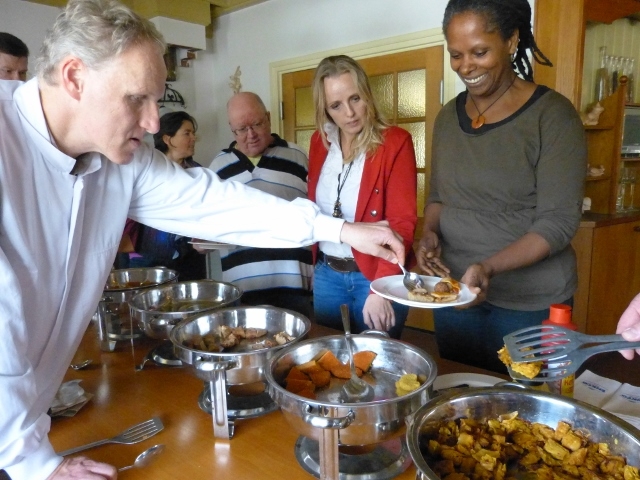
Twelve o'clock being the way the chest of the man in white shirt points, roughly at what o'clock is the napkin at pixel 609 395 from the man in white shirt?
The napkin is roughly at 11 o'clock from the man in white shirt.

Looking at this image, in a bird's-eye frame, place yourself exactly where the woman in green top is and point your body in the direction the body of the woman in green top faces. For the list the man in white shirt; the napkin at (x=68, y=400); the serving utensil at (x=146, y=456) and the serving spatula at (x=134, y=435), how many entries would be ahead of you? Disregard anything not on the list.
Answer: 4

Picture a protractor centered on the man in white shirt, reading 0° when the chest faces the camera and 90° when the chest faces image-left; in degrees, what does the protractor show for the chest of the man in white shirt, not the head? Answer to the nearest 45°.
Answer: approximately 315°

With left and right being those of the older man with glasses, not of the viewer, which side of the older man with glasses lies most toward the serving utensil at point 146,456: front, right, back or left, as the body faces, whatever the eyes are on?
front

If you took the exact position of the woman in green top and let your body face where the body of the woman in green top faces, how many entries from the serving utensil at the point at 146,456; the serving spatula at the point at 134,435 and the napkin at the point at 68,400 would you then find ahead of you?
3

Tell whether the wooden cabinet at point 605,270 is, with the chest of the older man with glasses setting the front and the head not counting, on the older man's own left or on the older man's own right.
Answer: on the older man's own left

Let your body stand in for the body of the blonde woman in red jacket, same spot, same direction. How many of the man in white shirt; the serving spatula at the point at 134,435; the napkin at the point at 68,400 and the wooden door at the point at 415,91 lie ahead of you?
3

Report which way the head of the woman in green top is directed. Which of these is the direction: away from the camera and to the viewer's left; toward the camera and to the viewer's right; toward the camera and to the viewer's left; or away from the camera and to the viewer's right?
toward the camera and to the viewer's left

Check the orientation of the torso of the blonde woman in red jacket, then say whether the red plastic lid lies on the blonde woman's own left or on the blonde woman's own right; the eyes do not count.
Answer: on the blonde woman's own left

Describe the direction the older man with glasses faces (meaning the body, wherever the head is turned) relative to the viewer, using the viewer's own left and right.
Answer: facing the viewer

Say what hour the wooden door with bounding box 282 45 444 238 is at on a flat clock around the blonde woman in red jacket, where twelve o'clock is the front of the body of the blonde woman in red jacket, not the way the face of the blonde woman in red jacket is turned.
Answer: The wooden door is roughly at 5 o'clock from the blonde woman in red jacket.

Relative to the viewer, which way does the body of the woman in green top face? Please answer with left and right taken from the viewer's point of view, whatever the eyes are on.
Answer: facing the viewer and to the left of the viewer

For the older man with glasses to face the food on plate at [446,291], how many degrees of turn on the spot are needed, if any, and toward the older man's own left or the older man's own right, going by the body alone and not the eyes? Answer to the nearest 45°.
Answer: approximately 45° to the older man's own left
